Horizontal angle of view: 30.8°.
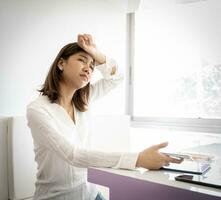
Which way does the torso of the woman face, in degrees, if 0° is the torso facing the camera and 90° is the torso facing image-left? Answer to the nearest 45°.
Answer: approximately 315°

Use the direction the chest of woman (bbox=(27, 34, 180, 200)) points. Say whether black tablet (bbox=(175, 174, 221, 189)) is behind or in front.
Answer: in front

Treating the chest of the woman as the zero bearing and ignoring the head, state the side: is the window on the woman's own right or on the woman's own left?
on the woman's own left

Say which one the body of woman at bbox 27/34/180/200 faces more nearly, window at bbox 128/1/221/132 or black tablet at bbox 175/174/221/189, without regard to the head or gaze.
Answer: the black tablet

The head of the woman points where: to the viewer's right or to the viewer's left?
to the viewer's right
